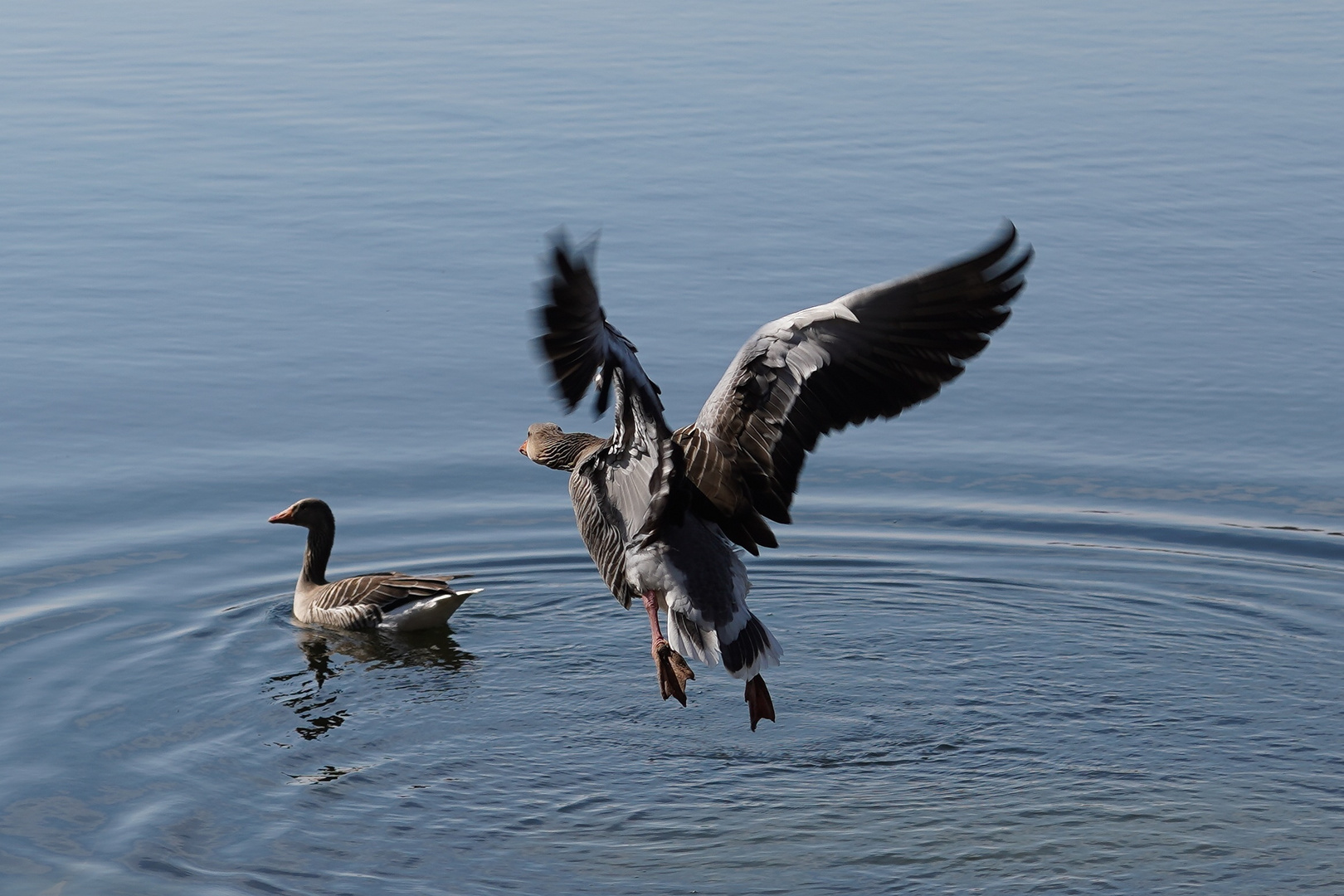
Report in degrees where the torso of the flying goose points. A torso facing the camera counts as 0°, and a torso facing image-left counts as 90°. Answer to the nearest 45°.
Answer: approximately 135°

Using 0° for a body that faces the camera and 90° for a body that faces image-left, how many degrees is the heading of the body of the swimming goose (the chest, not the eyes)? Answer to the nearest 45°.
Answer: approximately 90°

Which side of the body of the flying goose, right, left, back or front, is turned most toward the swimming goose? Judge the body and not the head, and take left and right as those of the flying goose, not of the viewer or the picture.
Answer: front

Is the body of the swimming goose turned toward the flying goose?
no

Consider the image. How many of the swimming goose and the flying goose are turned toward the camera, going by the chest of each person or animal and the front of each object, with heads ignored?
0
